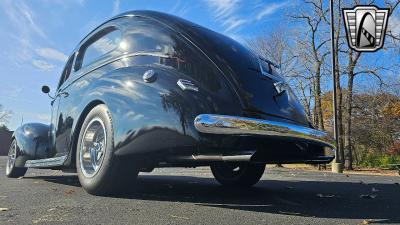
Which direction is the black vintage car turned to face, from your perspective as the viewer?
facing away from the viewer and to the left of the viewer
